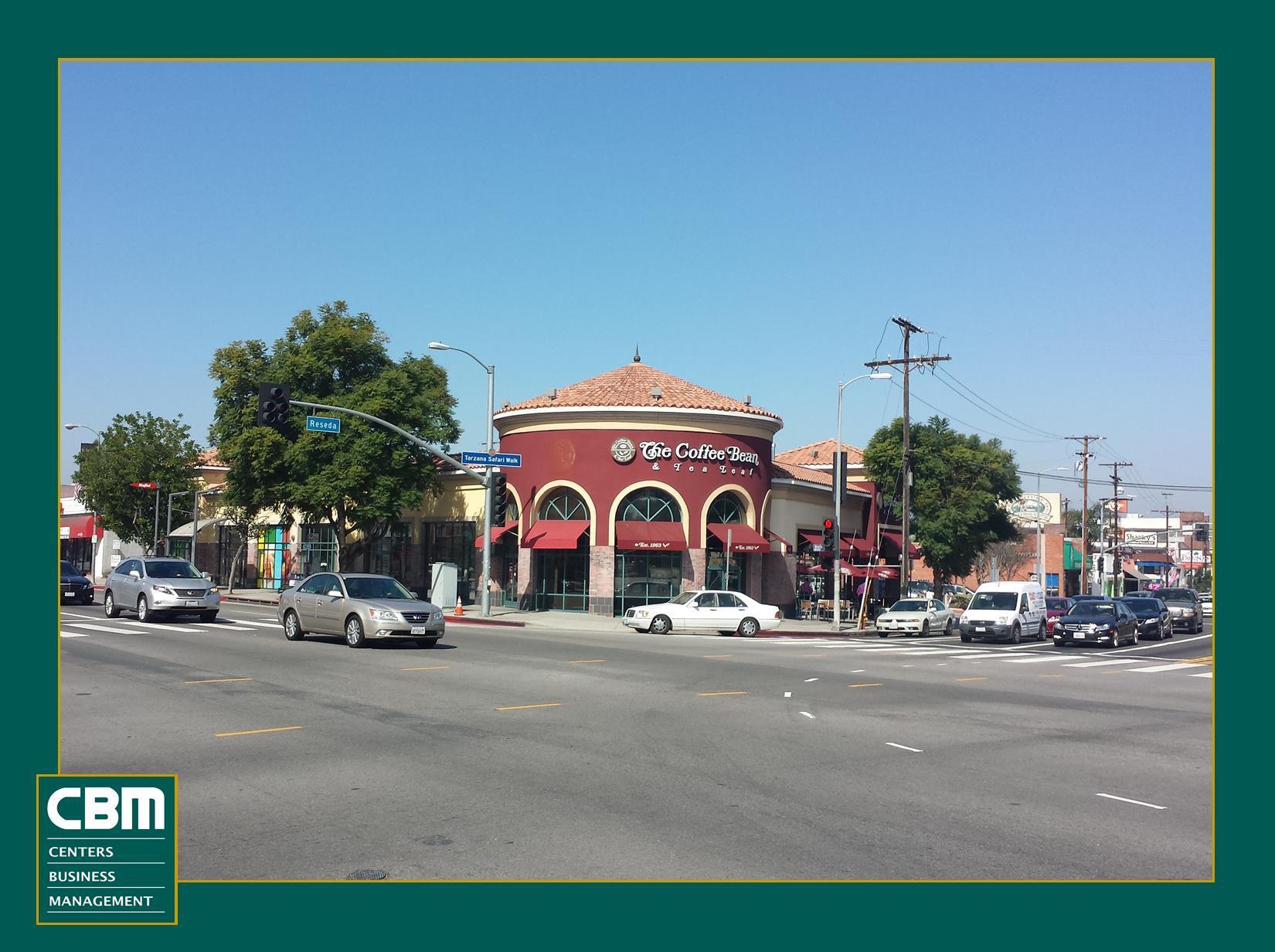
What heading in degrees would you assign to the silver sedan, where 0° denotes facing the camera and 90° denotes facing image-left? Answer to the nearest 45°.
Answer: approximately 315°

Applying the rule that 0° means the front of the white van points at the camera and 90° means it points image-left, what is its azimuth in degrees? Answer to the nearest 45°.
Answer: approximately 45°

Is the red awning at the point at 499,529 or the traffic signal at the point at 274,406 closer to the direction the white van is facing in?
the traffic signal

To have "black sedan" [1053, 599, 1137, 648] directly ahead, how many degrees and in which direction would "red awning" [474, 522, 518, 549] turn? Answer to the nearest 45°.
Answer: approximately 90° to its left

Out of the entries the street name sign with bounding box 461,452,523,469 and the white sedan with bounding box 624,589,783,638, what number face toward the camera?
1

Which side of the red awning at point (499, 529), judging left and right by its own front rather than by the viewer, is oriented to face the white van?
left

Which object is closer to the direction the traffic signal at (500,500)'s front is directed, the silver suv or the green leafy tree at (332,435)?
the silver suv
